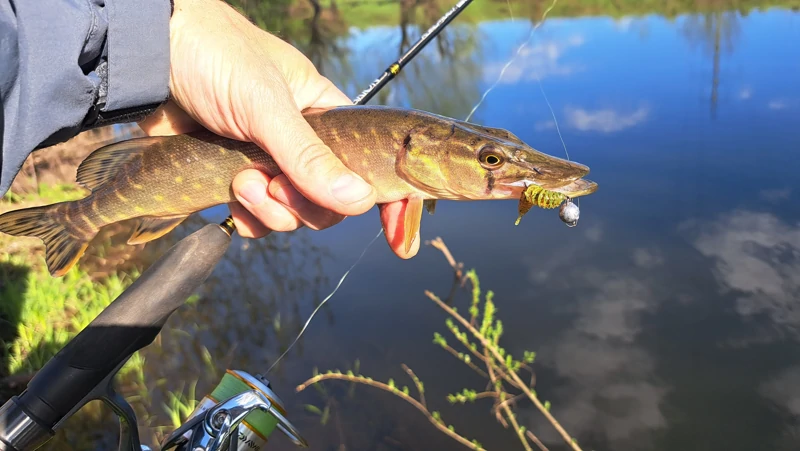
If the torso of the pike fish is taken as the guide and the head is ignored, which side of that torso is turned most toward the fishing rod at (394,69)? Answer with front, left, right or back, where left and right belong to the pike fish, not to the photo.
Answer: left

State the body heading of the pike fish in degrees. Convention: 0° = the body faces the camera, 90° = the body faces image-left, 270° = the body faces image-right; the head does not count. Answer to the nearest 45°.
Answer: approximately 270°
